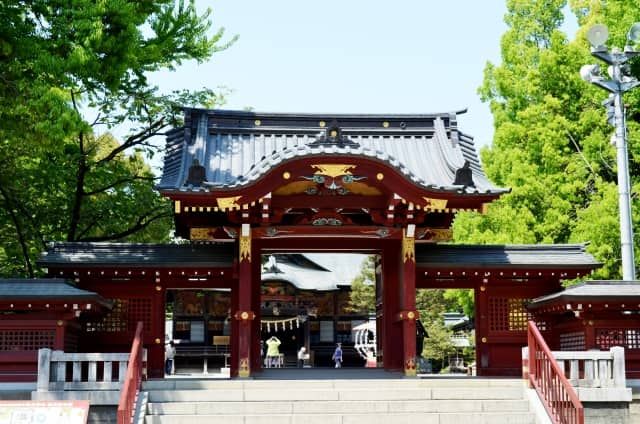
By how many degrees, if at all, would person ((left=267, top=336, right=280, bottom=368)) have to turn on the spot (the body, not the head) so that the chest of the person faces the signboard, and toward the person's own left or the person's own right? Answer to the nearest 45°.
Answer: approximately 180°

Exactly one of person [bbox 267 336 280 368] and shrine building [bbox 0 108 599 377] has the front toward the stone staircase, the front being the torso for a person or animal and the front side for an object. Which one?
the shrine building

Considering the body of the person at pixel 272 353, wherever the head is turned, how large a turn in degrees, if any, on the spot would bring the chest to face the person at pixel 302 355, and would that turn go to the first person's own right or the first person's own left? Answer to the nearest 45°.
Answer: approximately 45° to the first person's own right

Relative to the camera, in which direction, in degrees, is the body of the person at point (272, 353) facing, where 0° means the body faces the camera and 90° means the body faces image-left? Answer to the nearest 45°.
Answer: approximately 180°

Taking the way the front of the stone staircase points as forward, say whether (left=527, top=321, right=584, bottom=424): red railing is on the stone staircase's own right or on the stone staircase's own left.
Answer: on the stone staircase's own left

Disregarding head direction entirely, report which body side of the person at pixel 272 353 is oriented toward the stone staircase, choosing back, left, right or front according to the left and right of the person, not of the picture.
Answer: back

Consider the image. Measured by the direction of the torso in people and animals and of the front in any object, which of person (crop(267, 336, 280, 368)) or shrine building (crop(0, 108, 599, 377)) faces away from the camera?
the person

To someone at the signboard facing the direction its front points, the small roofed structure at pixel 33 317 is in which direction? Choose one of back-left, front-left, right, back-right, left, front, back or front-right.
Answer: back
